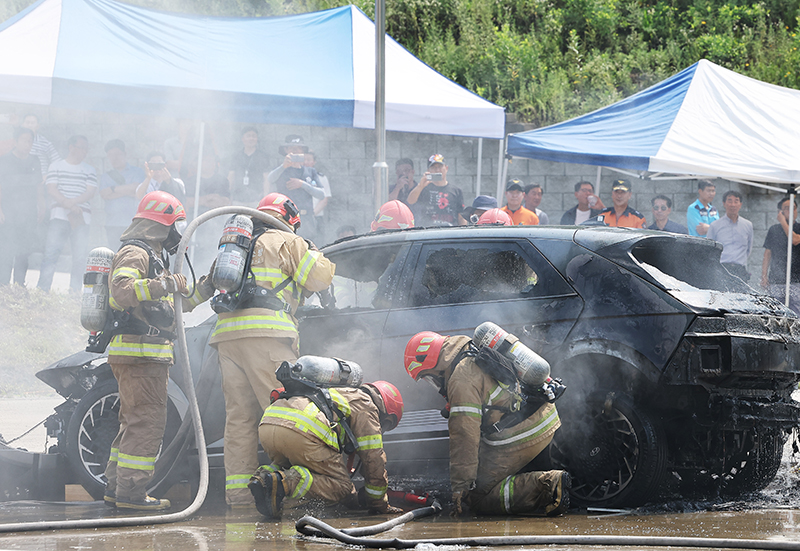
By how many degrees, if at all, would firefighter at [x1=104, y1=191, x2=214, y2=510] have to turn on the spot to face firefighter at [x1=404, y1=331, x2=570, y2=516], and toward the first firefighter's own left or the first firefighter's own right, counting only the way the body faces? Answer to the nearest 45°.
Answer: approximately 45° to the first firefighter's own right

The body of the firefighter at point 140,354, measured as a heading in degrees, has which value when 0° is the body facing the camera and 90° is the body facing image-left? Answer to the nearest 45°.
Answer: approximately 270°

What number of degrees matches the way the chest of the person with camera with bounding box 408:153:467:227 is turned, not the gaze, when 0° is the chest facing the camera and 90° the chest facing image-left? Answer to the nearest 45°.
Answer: approximately 0°

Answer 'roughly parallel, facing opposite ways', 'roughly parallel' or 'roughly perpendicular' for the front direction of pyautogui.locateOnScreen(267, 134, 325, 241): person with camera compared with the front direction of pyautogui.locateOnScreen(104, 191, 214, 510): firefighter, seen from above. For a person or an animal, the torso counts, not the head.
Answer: roughly perpendicular

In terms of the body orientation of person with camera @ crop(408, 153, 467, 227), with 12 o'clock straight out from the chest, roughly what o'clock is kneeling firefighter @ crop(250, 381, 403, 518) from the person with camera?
The kneeling firefighter is roughly at 12 o'clock from the person with camera.
